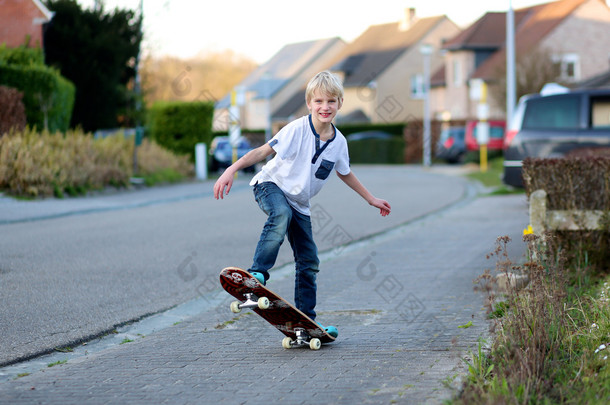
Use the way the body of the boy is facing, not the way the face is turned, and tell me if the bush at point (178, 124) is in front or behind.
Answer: behind

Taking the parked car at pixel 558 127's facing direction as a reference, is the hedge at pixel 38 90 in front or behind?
behind

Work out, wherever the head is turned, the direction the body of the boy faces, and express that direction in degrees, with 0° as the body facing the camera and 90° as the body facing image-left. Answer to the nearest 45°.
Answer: approximately 0°
